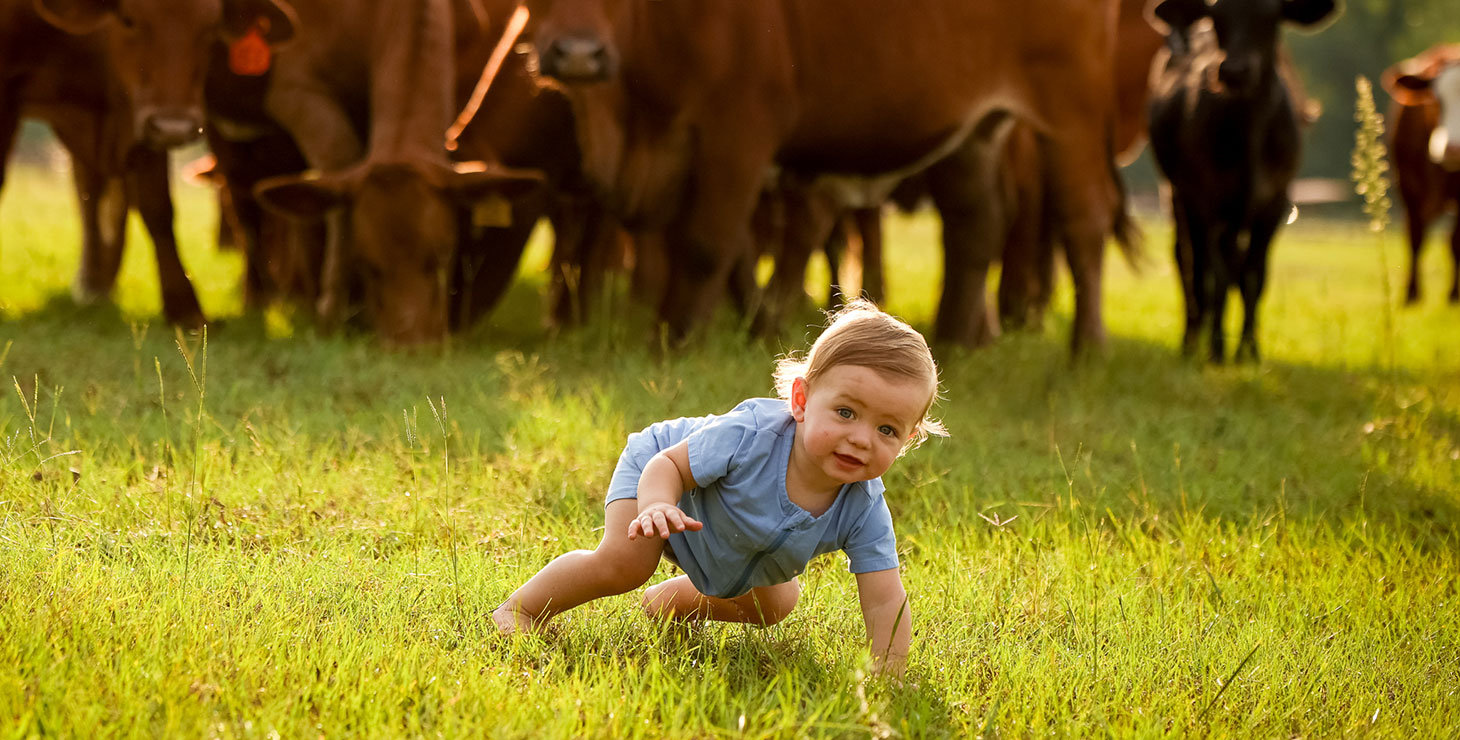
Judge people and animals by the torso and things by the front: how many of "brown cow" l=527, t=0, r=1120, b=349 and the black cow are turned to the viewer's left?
1

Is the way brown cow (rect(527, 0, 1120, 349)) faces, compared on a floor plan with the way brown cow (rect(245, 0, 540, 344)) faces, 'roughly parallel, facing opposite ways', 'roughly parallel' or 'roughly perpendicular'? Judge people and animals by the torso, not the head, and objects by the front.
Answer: roughly perpendicular

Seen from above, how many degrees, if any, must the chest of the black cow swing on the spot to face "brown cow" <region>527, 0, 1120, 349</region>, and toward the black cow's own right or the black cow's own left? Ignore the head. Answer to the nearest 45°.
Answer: approximately 45° to the black cow's own right

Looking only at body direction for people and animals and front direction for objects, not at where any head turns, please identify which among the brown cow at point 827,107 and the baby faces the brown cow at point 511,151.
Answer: the brown cow at point 827,107

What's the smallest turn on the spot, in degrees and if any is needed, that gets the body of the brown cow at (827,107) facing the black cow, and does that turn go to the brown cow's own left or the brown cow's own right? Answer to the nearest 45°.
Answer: approximately 180°

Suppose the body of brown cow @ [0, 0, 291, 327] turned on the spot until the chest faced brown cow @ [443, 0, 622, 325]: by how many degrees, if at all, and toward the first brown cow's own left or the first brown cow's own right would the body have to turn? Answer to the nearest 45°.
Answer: approximately 45° to the first brown cow's own left

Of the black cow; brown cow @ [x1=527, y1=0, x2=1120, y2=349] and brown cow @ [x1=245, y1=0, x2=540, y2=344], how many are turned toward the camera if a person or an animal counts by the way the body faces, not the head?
2

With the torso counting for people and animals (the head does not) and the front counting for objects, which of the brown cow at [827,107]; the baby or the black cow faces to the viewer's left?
the brown cow

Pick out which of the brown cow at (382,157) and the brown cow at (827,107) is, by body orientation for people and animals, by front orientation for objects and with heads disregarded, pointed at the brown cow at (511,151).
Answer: the brown cow at (827,107)

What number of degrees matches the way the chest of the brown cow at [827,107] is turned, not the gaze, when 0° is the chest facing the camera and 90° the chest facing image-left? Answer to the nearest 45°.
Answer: approximately 90°

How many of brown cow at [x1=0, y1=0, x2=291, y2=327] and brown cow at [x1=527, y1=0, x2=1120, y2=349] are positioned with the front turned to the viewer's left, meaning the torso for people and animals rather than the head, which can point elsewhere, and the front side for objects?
1

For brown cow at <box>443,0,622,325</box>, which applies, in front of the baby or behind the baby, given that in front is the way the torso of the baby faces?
behind
